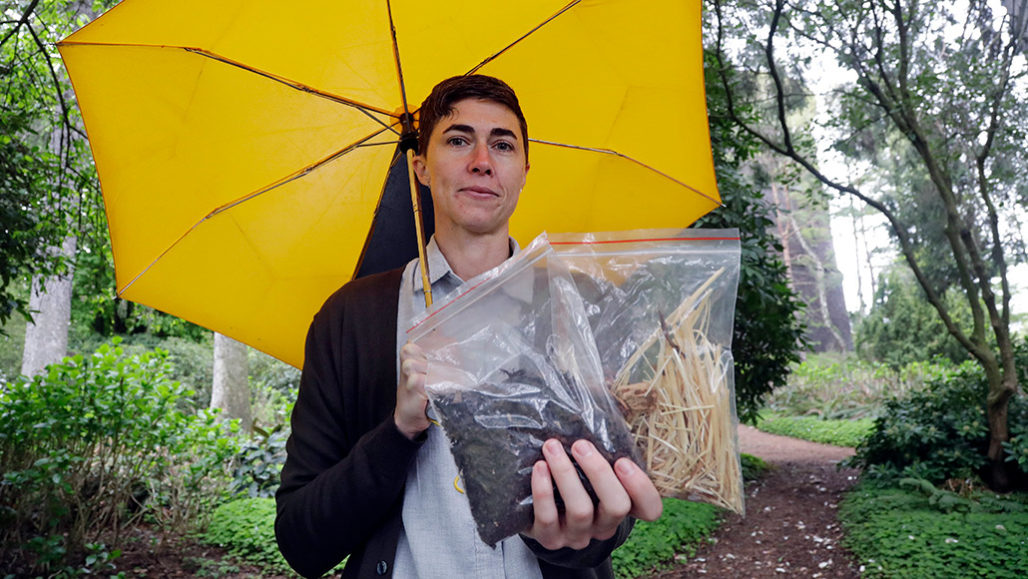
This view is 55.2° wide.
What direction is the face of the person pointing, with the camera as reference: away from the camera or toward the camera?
toward the camera

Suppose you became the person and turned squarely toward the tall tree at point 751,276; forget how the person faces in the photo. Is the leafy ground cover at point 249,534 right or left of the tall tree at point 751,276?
left

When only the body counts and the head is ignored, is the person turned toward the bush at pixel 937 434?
no

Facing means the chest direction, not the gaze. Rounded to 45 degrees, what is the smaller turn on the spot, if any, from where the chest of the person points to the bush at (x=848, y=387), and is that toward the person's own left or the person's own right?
approximately 135° to the person's own left

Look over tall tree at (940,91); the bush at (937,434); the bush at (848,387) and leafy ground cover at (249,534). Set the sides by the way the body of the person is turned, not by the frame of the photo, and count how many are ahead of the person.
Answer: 0

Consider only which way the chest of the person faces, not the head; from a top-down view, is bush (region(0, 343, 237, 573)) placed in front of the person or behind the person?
behind

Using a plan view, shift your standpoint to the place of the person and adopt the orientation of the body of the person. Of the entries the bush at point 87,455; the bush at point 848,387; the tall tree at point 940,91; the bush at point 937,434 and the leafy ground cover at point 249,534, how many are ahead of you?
0

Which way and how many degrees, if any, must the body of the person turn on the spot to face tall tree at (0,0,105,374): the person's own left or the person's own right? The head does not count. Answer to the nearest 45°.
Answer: approximately 135° to the person's own right

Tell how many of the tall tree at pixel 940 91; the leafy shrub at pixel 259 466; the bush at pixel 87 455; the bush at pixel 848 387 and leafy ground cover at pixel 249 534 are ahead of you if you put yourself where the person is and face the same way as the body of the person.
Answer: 0

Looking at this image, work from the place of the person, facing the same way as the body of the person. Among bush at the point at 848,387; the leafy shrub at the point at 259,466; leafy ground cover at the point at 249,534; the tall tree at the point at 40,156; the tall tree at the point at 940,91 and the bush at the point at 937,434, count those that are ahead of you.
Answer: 0

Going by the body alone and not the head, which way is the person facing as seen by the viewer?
toward the camera

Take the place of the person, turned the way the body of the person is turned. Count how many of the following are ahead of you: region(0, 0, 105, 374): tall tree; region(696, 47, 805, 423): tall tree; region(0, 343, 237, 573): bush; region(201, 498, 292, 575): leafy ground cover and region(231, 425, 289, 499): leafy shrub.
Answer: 0

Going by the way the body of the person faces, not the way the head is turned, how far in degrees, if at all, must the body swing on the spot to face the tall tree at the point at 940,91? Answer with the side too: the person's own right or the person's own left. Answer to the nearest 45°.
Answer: approximately 135° to the person's own left
